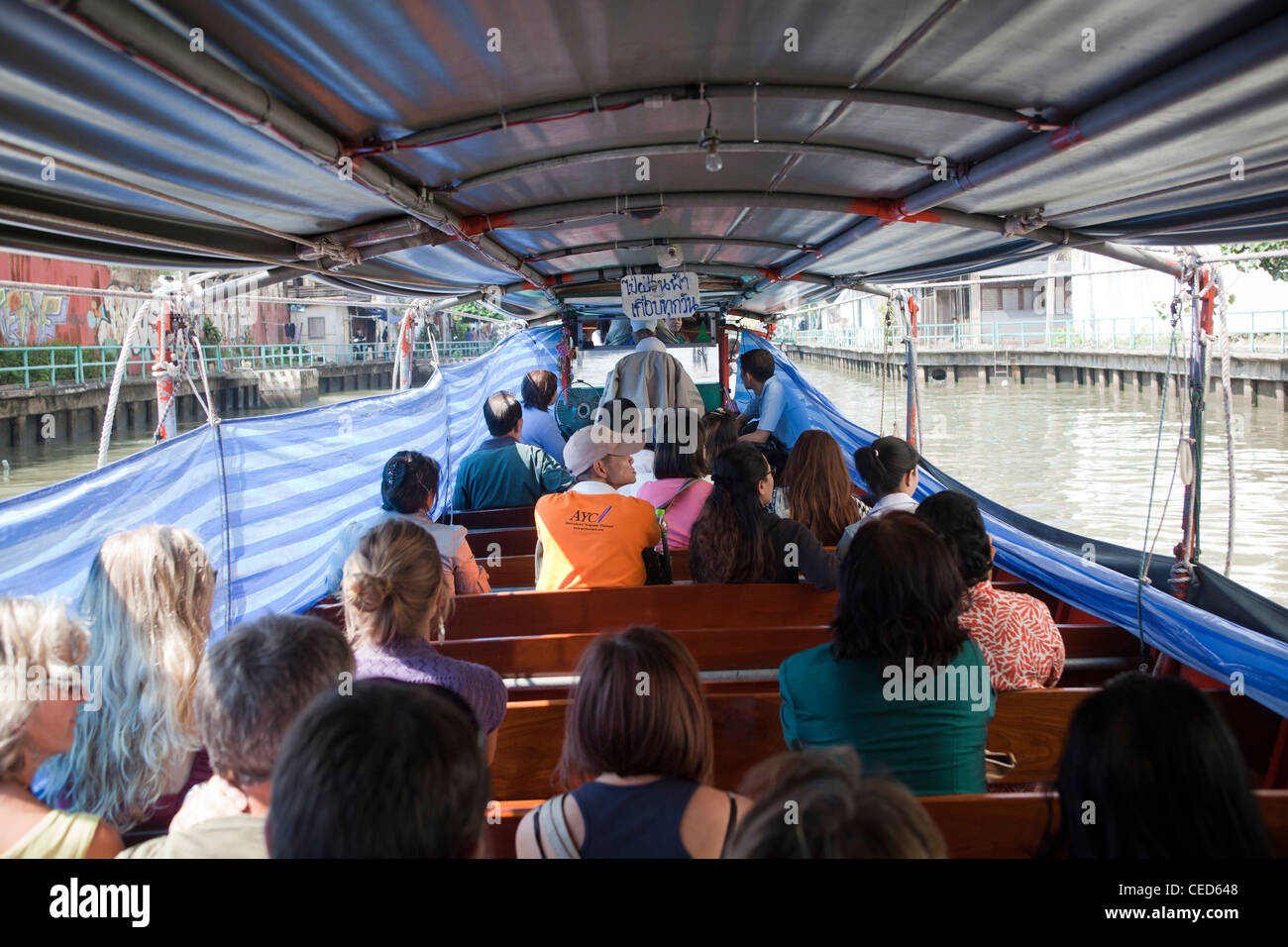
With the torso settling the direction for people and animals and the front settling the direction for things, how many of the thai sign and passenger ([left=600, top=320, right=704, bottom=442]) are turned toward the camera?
1

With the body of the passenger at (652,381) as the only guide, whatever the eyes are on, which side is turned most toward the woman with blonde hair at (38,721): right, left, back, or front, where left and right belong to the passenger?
back

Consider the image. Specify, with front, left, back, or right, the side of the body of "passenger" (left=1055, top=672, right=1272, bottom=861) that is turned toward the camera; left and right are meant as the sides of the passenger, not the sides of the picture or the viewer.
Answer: back

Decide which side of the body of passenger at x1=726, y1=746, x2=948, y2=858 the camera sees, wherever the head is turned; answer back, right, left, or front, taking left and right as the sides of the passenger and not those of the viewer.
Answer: back

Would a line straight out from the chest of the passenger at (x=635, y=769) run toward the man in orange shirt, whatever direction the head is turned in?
yes

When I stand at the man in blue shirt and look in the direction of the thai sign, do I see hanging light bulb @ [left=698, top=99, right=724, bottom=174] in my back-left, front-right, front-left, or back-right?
back-left

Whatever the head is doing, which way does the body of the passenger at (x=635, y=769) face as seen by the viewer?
away from the camera

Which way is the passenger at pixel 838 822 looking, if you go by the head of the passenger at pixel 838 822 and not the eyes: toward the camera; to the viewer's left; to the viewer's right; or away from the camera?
away from the camera

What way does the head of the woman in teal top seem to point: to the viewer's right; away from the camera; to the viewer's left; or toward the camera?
away from the camera

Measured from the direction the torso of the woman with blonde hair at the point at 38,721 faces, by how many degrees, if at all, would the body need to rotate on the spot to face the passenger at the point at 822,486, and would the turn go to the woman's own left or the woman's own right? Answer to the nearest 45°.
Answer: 0° — they already face them

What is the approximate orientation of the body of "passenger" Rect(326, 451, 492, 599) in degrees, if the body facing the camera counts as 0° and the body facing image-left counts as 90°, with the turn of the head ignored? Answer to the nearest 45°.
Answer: approximately 180°
